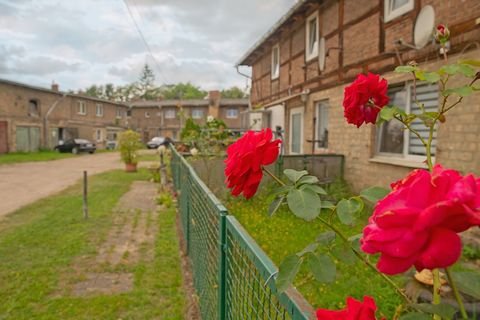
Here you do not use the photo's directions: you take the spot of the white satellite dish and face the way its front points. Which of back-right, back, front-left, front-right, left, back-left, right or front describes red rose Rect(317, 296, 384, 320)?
front-left

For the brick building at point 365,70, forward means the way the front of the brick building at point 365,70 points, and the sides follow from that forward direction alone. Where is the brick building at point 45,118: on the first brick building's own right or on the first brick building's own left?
on the first brick building's own right

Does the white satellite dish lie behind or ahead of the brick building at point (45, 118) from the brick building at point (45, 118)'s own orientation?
ahead

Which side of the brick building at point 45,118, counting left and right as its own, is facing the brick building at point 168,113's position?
left

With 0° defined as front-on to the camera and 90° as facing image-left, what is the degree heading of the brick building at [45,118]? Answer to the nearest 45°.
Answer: approximately 315°

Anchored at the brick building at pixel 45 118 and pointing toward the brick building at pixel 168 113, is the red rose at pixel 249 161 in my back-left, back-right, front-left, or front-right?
back-right

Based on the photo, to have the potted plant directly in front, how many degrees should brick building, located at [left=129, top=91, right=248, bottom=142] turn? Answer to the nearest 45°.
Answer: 0° — it already faces it

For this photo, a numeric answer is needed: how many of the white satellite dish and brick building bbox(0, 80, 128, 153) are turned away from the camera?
0

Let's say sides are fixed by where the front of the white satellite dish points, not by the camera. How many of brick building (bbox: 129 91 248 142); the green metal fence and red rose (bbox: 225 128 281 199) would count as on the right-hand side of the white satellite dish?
1

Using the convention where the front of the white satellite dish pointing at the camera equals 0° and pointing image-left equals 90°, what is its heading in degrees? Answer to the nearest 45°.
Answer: approximately 45°

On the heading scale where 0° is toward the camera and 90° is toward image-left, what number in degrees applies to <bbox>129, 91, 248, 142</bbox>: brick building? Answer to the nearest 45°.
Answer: approximately 0°

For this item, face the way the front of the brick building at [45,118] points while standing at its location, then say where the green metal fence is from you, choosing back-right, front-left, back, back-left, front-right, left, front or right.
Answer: front-right

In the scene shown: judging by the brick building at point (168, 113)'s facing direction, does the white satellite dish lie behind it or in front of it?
in front

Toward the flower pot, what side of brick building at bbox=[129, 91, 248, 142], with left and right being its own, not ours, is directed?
front
